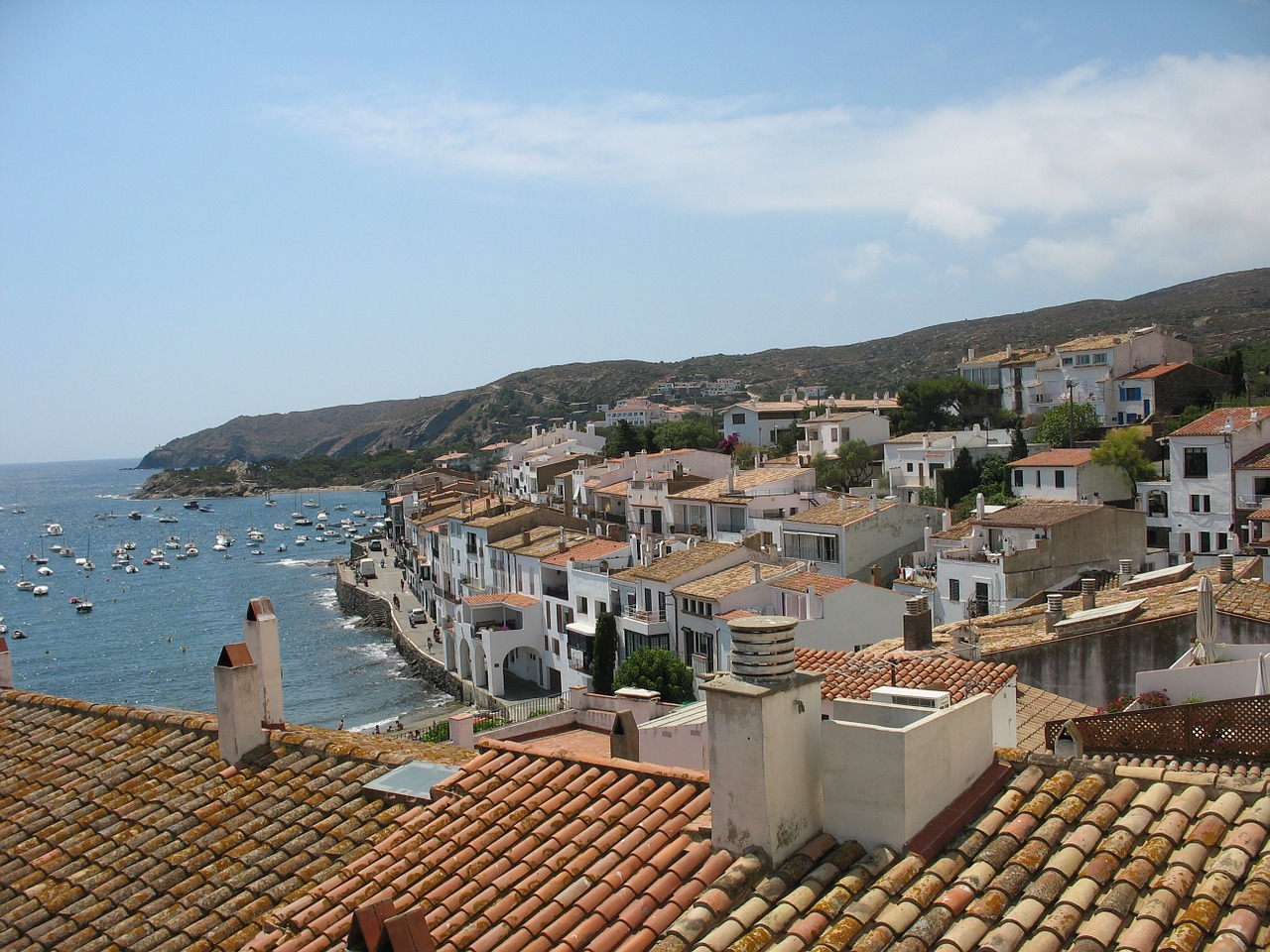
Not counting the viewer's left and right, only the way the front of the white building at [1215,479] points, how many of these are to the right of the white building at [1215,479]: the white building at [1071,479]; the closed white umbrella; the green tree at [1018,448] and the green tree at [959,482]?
3

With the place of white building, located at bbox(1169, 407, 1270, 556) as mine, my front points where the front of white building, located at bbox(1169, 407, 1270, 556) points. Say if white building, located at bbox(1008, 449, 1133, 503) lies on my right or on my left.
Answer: on my right

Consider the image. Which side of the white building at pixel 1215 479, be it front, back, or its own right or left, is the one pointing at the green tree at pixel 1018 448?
right

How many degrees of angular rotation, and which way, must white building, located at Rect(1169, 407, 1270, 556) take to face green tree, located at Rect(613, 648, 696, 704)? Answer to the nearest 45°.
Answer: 0° — it already faces it

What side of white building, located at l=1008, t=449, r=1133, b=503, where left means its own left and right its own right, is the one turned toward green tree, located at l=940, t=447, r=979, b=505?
right

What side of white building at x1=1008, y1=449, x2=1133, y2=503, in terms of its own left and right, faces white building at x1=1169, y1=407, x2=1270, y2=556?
left
